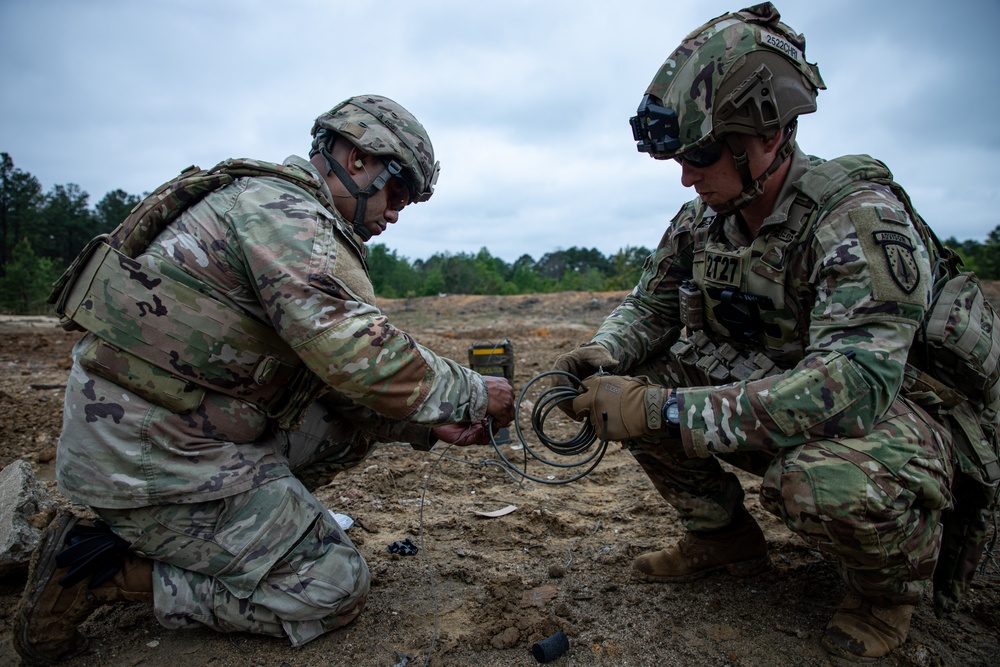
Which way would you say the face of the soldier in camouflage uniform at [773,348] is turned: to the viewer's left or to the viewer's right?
to the viewer's left

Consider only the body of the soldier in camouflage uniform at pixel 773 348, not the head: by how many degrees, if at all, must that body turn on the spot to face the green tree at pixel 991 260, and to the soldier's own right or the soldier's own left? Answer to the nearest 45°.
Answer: approximately 135° to the soldier's own right

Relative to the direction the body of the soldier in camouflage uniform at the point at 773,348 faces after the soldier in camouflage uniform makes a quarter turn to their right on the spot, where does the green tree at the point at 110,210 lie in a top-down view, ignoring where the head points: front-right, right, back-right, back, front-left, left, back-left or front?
front

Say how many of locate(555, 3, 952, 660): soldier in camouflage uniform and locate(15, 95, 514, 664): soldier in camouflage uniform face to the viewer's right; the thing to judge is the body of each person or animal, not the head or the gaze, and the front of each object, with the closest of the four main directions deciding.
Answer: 1

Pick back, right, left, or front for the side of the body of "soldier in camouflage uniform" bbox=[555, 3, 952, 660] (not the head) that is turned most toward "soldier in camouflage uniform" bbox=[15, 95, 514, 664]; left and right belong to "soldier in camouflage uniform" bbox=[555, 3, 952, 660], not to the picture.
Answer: front

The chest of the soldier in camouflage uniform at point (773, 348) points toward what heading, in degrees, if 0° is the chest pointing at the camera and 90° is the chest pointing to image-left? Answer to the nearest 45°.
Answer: approximately 45°

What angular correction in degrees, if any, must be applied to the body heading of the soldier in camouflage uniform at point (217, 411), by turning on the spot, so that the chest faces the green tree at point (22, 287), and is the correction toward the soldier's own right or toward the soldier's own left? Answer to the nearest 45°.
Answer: approximately 90° to the soldier's own left

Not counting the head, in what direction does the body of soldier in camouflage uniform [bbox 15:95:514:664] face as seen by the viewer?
to the viewer's right

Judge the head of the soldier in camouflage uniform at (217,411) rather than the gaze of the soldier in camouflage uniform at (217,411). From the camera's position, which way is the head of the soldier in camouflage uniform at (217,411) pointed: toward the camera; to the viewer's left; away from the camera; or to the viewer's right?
to the viewer's right

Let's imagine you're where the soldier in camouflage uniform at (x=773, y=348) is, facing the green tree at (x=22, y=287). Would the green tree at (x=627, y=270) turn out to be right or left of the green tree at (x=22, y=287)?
right

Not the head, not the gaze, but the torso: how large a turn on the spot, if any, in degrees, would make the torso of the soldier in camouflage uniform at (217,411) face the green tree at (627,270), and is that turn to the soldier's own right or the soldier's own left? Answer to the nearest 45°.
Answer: approximately 45° to the soldier's own left

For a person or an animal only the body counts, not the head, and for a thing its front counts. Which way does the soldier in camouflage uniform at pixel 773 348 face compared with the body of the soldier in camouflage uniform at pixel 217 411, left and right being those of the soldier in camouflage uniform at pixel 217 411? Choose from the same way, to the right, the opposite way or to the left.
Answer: the opposite way

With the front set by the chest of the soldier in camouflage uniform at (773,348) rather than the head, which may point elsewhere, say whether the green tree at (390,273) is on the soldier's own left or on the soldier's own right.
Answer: on the soldier's own right

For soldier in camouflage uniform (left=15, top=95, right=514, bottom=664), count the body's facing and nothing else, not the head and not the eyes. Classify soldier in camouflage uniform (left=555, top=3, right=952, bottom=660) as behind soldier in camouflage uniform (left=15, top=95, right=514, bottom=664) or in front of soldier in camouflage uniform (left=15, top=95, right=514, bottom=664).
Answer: in front
